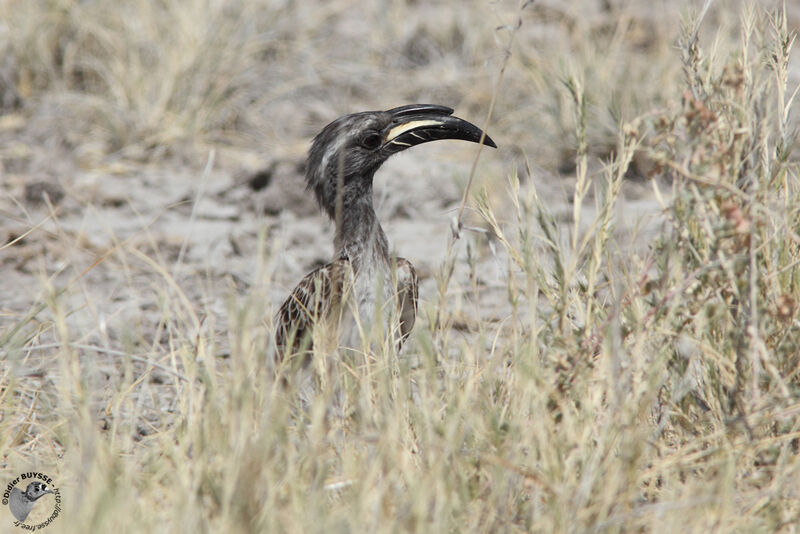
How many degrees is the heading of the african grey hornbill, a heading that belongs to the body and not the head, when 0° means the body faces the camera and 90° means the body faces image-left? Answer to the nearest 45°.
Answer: approximately 315°
